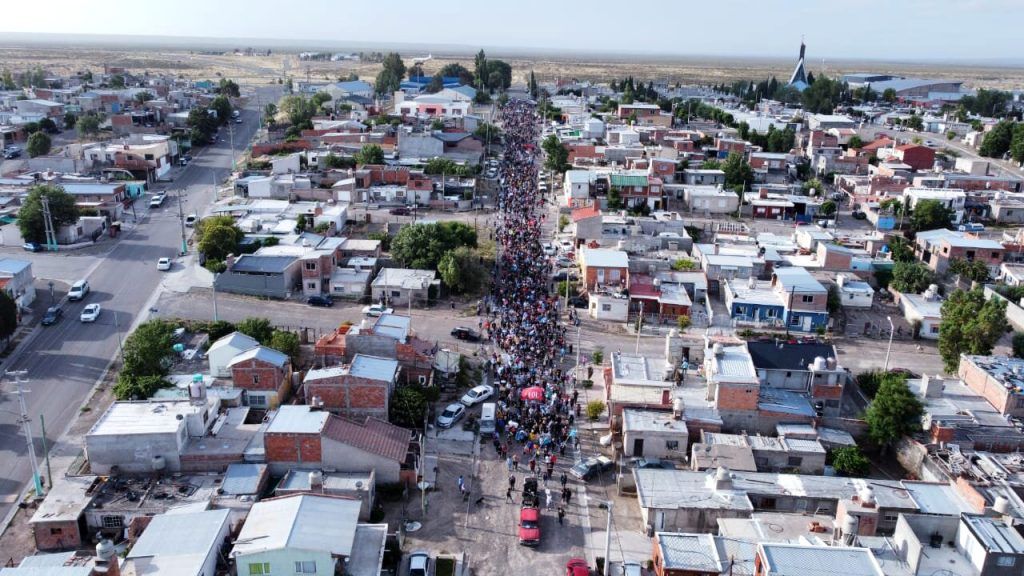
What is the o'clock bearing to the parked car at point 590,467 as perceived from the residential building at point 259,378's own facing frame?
The parked car is roughly at 10 o'clock from the residential building.

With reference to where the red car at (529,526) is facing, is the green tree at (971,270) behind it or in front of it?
behind

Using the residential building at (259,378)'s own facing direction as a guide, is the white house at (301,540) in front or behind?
in front

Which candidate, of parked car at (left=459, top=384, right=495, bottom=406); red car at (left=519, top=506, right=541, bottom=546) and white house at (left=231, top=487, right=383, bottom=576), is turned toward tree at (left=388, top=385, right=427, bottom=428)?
the parked car

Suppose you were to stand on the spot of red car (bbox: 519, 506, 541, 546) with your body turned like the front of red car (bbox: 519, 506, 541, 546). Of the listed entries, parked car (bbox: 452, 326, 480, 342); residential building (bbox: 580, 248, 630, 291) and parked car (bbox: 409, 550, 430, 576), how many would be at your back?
2

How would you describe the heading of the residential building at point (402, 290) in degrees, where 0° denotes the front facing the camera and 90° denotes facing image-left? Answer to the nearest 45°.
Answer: approximately 0°

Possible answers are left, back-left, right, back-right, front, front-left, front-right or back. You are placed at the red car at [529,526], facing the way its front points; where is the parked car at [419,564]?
front-right

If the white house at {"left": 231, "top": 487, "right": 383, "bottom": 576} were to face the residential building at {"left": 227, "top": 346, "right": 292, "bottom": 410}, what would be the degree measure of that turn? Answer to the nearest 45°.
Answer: approximately 180°
